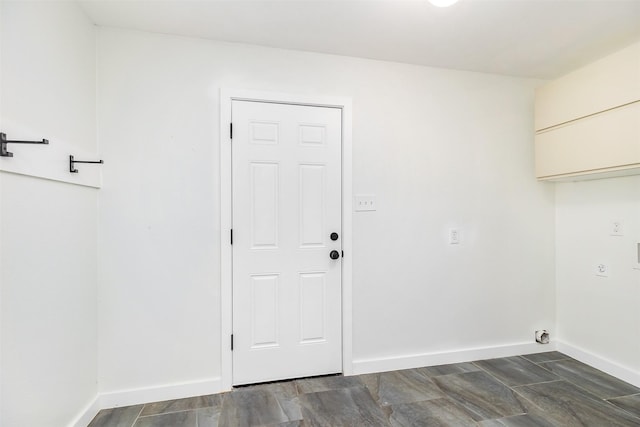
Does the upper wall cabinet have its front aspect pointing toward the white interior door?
yes

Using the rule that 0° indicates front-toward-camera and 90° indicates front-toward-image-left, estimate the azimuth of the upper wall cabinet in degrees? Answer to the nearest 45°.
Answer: approximately 45°
